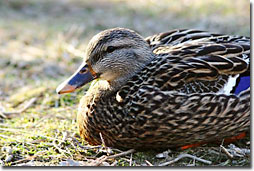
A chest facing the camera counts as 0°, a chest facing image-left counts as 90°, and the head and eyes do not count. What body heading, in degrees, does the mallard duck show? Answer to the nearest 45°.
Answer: approximately 90°
